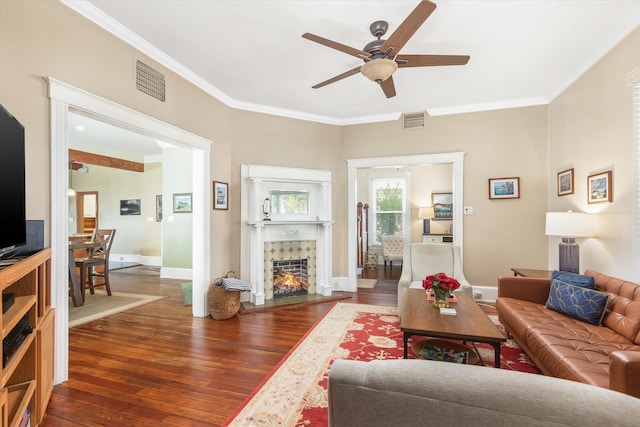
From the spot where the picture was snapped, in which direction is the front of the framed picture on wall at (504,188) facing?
facing the viewer

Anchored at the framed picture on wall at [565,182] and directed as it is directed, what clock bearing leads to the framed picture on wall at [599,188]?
the framed picture on wall at [599,188] is roughly at 10 o'clock from the framed picture on wall at [565,182].

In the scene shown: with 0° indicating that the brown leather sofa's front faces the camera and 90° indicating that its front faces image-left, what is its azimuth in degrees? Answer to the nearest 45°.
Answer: approximately 45°

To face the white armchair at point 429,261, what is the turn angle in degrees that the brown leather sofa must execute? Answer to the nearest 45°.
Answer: approximately 90° to its right

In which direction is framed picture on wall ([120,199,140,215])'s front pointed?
toward the camera

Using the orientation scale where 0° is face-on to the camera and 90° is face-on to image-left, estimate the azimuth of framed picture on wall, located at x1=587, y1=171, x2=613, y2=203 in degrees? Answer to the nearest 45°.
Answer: approximately 45°

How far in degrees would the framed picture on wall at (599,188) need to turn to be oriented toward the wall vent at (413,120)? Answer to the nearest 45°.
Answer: approximately 45° to its right

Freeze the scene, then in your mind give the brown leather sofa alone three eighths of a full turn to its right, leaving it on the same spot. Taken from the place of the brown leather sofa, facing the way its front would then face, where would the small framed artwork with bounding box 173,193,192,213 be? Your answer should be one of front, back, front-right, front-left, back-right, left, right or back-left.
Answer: left

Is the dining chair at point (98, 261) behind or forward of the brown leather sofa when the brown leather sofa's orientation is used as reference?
forward

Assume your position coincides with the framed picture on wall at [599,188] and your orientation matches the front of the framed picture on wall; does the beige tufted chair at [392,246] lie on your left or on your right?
on your right

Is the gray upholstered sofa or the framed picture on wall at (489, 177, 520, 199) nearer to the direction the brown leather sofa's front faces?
the gray upholstered sofa

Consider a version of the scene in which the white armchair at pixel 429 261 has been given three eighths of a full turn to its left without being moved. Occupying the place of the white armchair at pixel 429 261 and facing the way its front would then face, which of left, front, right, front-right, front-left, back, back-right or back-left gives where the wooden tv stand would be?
back

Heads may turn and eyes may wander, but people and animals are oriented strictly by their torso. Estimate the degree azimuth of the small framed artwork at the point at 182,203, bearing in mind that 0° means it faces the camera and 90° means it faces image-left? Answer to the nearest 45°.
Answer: approximately 0°

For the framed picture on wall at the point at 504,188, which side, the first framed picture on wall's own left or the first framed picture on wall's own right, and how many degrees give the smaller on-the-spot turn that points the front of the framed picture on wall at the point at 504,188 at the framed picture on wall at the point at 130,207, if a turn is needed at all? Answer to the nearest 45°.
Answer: approximately 90° to the first framed picture on wall's own right

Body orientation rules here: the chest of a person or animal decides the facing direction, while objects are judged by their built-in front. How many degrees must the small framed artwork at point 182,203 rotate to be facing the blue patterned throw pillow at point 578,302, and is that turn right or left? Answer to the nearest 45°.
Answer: approximately 45° to its left

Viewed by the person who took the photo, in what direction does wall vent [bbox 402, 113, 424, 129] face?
facing the viewer

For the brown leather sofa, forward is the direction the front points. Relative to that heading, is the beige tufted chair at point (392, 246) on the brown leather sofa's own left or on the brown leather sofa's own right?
on the brown leather sofa's own right

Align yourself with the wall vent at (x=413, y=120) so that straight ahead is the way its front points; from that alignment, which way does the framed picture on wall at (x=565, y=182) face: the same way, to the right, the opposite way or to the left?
to the right
